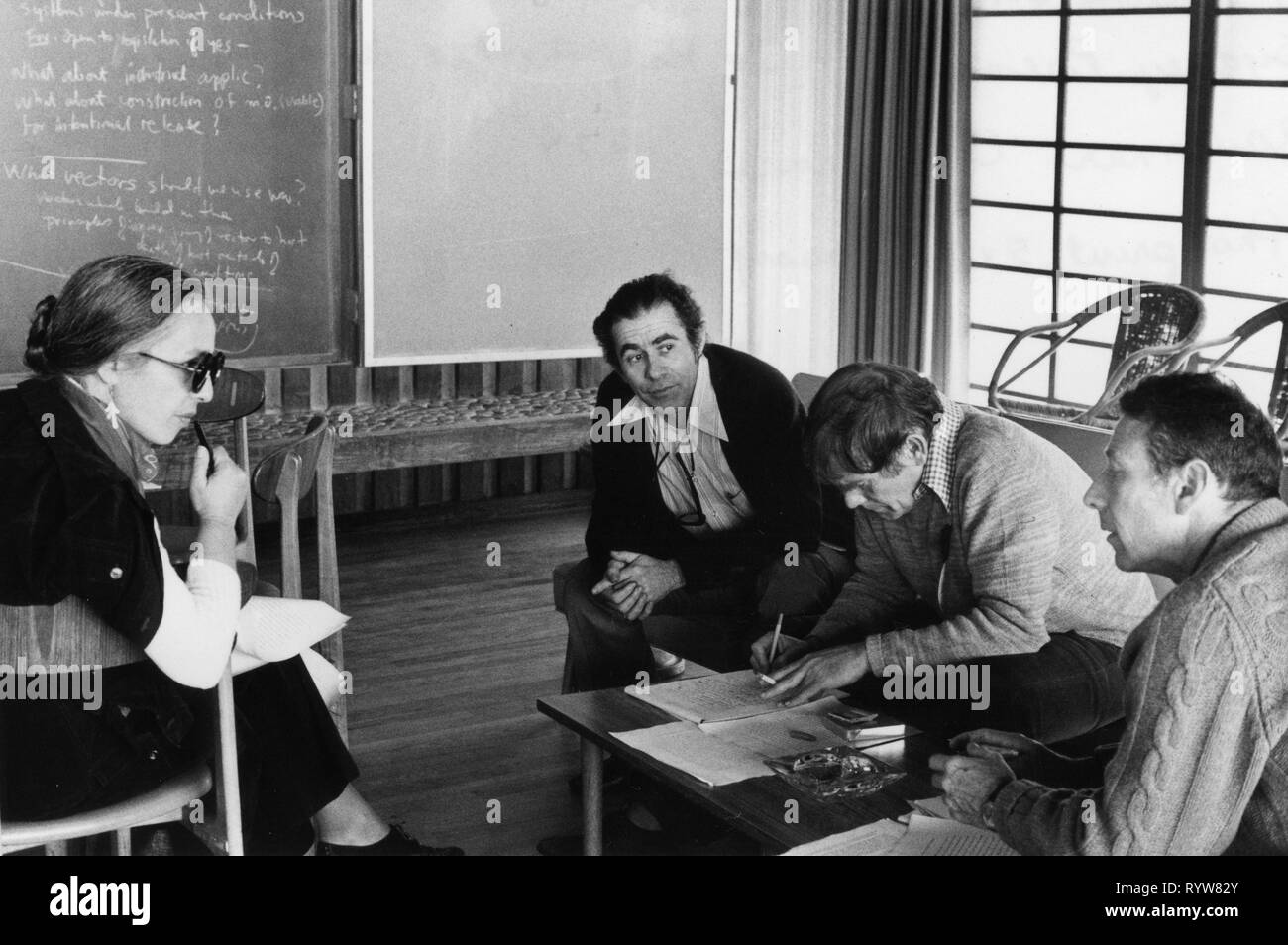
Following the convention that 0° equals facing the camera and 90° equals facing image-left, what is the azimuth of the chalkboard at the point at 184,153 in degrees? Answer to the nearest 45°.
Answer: approximately 0°

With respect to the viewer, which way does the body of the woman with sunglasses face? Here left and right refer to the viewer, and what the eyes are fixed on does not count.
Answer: facing to the right of the viewer

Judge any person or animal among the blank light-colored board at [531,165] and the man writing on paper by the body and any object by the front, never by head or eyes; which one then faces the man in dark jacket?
the blank light-colored board

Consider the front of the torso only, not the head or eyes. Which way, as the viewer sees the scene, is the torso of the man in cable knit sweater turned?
to the viewer's left

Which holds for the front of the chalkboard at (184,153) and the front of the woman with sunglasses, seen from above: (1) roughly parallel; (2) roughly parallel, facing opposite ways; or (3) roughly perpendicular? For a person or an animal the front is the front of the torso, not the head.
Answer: roughly perpendicular

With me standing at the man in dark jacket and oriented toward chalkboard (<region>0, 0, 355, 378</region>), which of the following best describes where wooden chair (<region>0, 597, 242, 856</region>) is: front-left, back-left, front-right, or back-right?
back-left

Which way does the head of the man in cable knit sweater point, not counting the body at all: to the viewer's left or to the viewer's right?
to the viewer's left

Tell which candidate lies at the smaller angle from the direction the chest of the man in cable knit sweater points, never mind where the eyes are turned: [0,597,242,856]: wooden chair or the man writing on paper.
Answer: the wooden chair

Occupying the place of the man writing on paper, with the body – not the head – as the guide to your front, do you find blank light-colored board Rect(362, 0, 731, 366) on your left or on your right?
on your right

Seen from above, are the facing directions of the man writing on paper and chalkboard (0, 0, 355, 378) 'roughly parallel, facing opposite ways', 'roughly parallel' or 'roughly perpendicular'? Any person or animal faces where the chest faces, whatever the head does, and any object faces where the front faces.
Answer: roughly perpendicular
